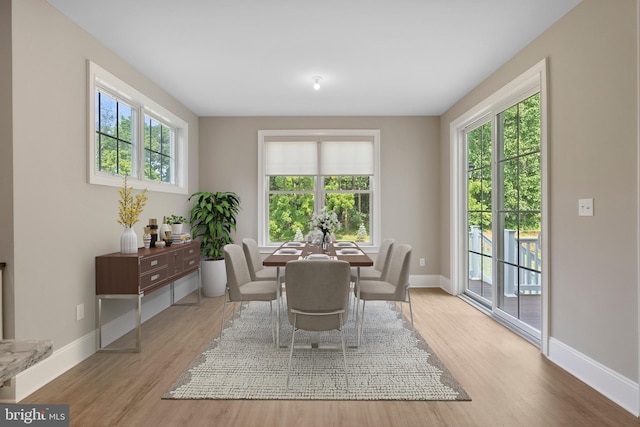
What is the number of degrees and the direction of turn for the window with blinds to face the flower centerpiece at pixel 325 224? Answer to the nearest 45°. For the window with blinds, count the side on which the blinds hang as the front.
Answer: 0° — it already faces it

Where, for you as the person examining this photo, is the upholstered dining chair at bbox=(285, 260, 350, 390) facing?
facing away from the viewer

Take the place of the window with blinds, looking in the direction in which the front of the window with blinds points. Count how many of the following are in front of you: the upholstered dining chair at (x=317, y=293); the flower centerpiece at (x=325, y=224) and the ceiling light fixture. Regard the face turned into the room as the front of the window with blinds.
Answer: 3

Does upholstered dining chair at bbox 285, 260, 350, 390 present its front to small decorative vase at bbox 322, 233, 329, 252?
yes

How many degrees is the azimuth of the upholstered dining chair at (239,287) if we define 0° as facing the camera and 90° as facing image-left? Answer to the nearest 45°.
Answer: approximately 270°

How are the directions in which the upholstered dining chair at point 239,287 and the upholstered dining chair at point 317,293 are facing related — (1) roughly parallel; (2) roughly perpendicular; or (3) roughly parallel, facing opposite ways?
roughly perpendicular

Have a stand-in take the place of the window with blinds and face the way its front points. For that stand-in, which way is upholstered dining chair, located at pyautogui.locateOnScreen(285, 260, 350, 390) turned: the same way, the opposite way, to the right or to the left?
the opposite way

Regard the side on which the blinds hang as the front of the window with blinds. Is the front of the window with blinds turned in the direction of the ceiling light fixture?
yes

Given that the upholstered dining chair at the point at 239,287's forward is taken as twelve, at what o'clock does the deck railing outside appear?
The deck railing outside is roughly at 12 o'clock from the upholstered dining chair.

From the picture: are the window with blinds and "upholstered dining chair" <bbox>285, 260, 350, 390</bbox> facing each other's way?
yes

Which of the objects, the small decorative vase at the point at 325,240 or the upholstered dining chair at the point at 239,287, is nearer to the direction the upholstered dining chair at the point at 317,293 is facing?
the small decorative vase
